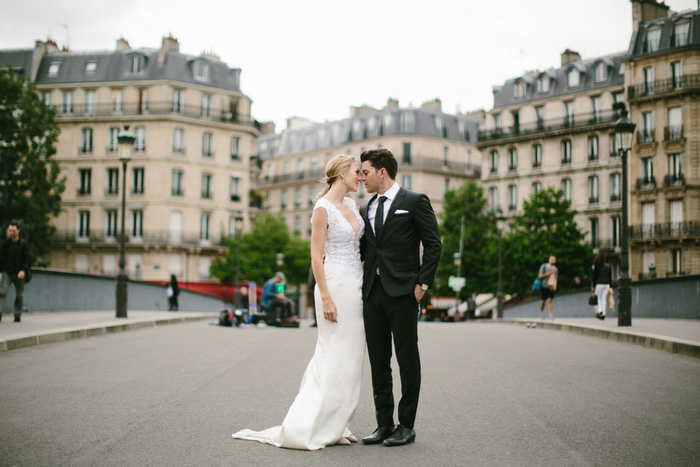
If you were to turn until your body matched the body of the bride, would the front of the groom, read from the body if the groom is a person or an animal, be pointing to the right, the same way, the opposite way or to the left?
to the right

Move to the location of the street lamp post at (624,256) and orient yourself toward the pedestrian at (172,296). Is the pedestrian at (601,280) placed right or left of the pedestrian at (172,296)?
right

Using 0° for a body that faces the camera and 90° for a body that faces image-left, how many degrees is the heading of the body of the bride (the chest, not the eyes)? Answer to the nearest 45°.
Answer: approximately 315°

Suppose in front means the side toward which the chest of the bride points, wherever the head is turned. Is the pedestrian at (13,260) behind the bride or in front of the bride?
behind

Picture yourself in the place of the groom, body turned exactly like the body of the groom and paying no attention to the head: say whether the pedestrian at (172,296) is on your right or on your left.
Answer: on your right

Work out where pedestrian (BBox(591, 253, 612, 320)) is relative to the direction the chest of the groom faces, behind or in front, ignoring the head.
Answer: behind

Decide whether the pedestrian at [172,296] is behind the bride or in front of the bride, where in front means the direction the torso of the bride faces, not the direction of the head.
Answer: behind

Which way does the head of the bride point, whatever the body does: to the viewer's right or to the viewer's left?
to the viewer's right
